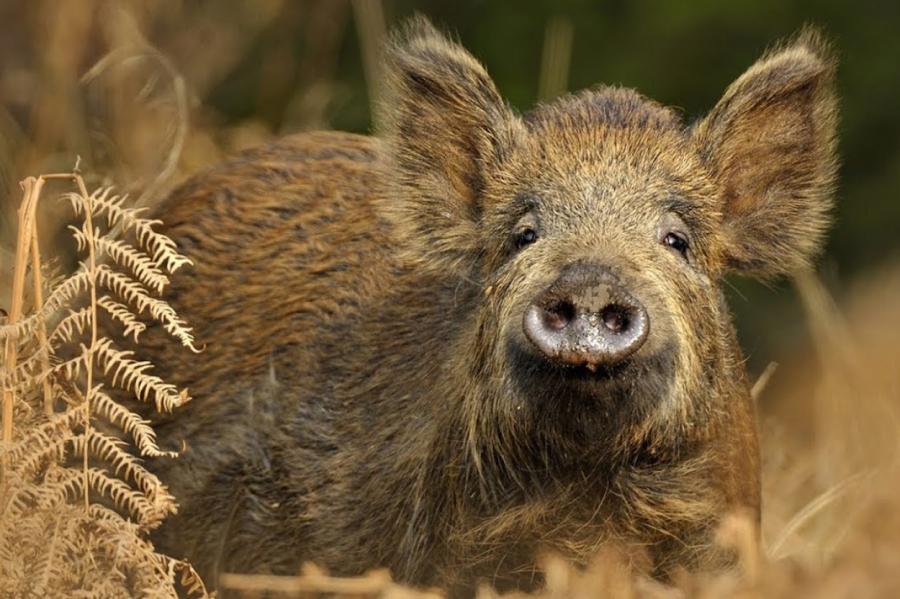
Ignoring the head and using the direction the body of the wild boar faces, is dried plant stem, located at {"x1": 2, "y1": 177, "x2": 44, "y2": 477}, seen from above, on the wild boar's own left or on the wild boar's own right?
on the wild boar's own right

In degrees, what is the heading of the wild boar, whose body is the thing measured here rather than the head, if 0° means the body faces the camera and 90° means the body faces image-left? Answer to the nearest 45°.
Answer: approximately 315°
